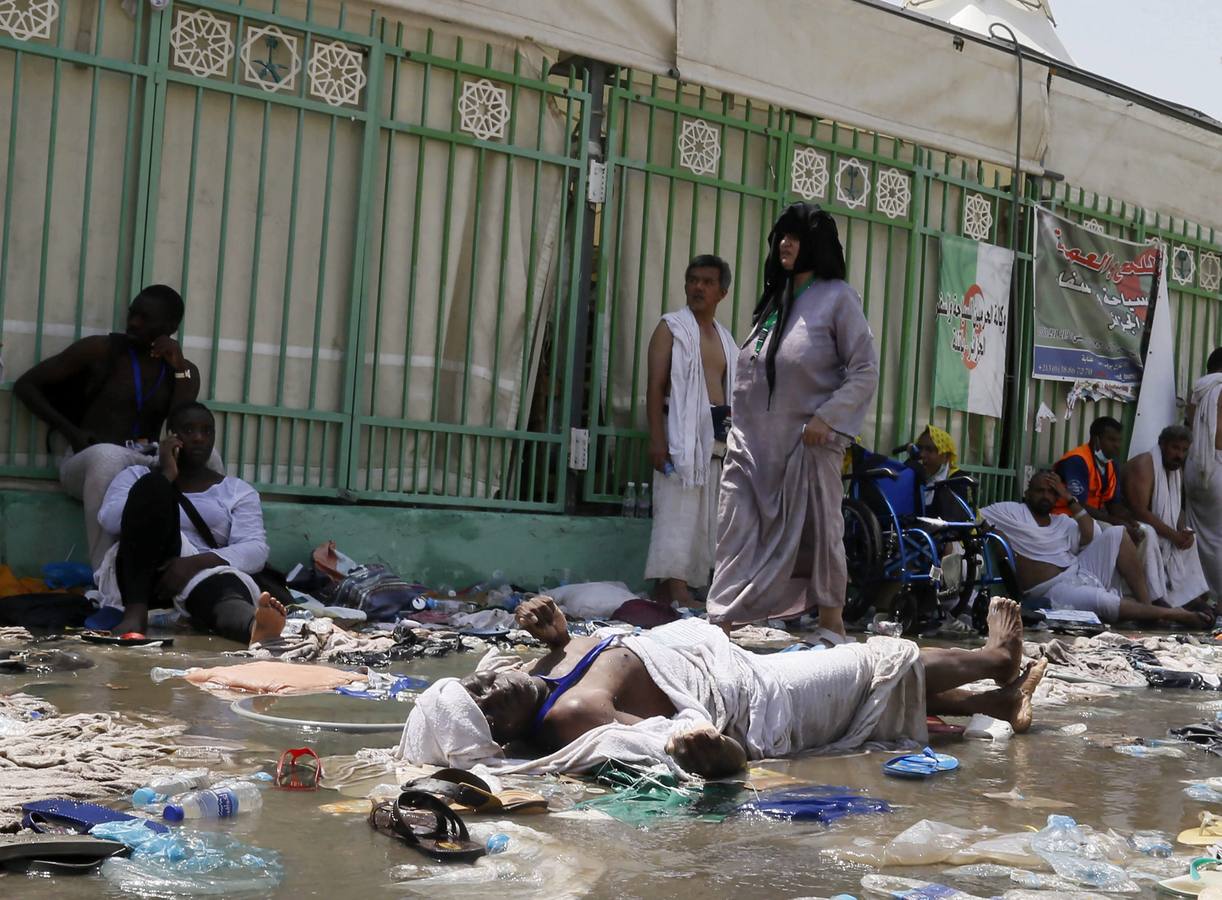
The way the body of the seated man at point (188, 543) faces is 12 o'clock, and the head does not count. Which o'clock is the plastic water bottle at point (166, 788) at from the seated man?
The plastic water bottle is roughly at 12 o'clock from the seated man.

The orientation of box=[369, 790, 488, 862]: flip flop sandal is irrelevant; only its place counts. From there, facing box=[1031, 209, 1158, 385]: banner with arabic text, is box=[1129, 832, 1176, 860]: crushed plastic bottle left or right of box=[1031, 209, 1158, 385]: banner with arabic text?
right

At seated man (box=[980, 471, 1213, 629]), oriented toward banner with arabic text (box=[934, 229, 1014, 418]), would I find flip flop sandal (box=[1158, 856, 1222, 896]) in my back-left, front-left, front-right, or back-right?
back-left

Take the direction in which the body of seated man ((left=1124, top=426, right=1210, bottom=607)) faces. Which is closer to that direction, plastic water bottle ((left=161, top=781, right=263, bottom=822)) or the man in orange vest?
the plastic water bottle

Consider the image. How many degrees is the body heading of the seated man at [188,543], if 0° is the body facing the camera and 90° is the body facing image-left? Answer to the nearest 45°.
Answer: approximately 0°

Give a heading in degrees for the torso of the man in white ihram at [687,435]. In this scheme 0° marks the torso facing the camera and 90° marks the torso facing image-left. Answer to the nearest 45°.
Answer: approximately 315°
